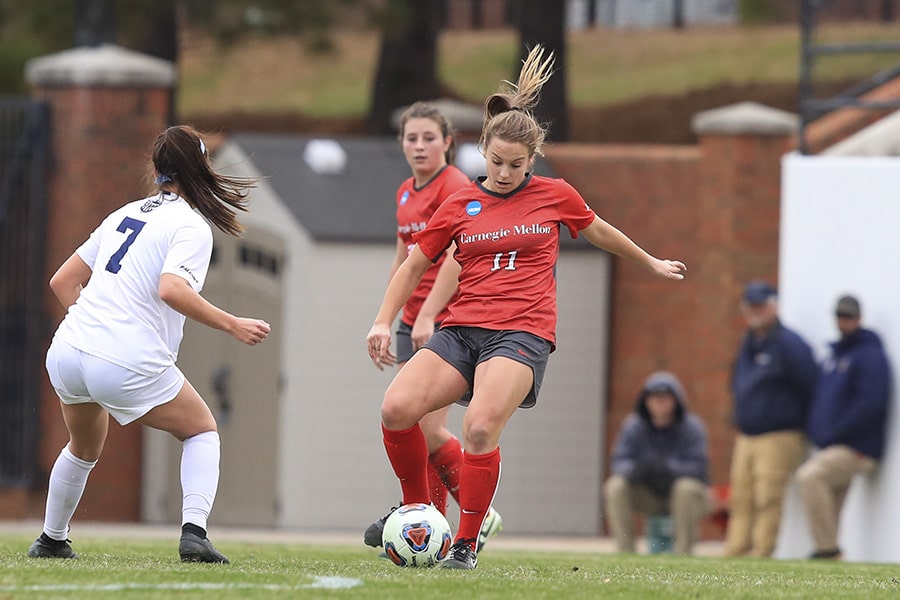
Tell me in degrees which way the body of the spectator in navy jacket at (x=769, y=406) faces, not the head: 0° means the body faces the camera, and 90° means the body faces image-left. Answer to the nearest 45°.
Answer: approximately 45°

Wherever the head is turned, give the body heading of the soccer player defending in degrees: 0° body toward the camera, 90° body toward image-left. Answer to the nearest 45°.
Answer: approximately 225°

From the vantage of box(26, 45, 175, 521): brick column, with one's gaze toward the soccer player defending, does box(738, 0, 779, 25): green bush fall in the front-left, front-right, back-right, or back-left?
back-left

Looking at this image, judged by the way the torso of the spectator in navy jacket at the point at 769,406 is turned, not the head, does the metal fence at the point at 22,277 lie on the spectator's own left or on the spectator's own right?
on the spectator's own right

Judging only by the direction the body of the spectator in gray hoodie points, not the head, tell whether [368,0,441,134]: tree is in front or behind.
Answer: behind

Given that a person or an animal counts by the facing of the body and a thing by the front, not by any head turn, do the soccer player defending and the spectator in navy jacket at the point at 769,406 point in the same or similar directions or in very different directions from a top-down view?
very different directions

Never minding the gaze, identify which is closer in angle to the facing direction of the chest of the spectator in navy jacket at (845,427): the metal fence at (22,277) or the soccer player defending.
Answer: the soccer player defending

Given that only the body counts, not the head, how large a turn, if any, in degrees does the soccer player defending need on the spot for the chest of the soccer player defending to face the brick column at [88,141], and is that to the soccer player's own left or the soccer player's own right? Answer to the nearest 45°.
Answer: approximately 45° to the soccer player's own left

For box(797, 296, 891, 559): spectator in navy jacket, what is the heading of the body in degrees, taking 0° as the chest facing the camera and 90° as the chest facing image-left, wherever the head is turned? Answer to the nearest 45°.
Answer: approximately 45°

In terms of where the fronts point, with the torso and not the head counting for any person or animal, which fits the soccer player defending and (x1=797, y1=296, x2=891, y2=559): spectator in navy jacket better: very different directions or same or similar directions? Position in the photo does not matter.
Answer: very different directions

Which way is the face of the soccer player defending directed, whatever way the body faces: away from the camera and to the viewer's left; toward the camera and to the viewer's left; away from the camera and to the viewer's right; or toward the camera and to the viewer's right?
away from the camera and to the viewer's right

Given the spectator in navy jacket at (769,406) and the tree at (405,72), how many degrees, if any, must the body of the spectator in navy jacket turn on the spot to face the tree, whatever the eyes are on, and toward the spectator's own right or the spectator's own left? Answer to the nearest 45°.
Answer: approximately 90° to the spectator's own right

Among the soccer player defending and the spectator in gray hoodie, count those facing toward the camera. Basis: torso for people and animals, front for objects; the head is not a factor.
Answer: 1
